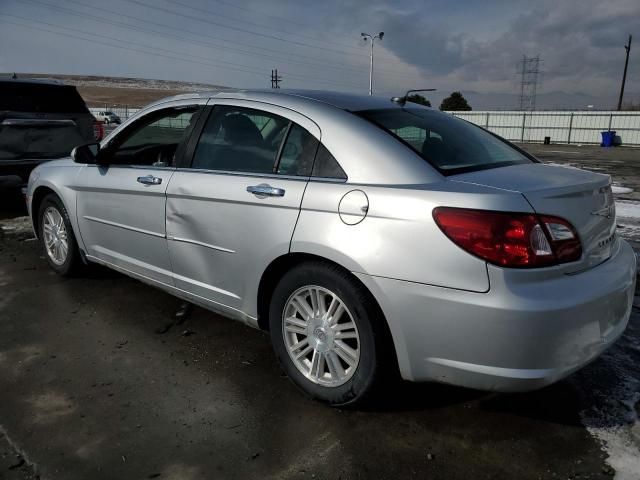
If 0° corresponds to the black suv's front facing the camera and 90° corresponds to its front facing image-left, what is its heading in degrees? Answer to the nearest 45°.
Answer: approximately 180°

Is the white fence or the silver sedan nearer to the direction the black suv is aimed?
the white fence

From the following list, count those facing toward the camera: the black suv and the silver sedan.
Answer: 0

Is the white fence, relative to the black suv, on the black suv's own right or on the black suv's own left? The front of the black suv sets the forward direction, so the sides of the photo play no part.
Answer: on the black suv's own right

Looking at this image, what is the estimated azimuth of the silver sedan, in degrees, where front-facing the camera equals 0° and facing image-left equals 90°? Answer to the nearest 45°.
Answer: approximately 135°

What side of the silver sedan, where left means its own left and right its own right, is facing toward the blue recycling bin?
right

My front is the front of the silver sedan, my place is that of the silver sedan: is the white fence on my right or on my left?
on my right

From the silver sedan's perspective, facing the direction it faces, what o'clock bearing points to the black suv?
The black suv is roughly at 12 o'clock from the silver sedan.

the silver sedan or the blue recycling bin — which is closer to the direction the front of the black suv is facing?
the blue recycling bin
